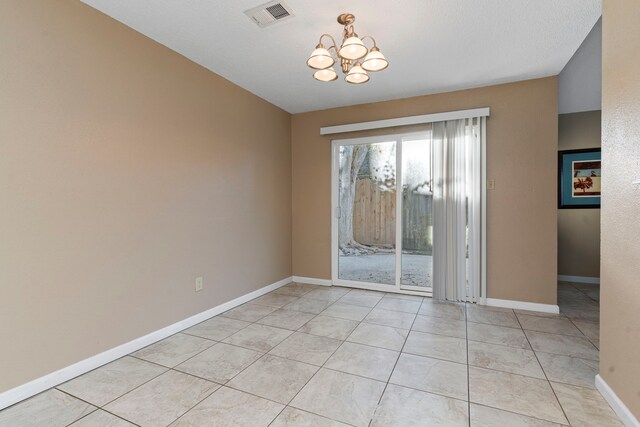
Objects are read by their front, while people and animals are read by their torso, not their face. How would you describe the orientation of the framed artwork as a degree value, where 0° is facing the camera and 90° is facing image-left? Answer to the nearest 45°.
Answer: approximately 0°

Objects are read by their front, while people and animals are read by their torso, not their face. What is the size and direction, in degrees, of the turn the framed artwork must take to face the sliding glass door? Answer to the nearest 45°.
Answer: approximately 45° to its right

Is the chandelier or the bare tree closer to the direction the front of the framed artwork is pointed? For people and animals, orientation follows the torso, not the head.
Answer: the chandelier

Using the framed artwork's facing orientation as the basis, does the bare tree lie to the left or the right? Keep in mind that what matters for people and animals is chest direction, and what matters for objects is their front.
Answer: on its right

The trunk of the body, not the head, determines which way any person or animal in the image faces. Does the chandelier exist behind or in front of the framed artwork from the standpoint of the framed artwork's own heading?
in front

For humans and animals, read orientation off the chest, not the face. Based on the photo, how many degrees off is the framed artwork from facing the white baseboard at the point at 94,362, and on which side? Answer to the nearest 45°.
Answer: approximately 45° to its right
